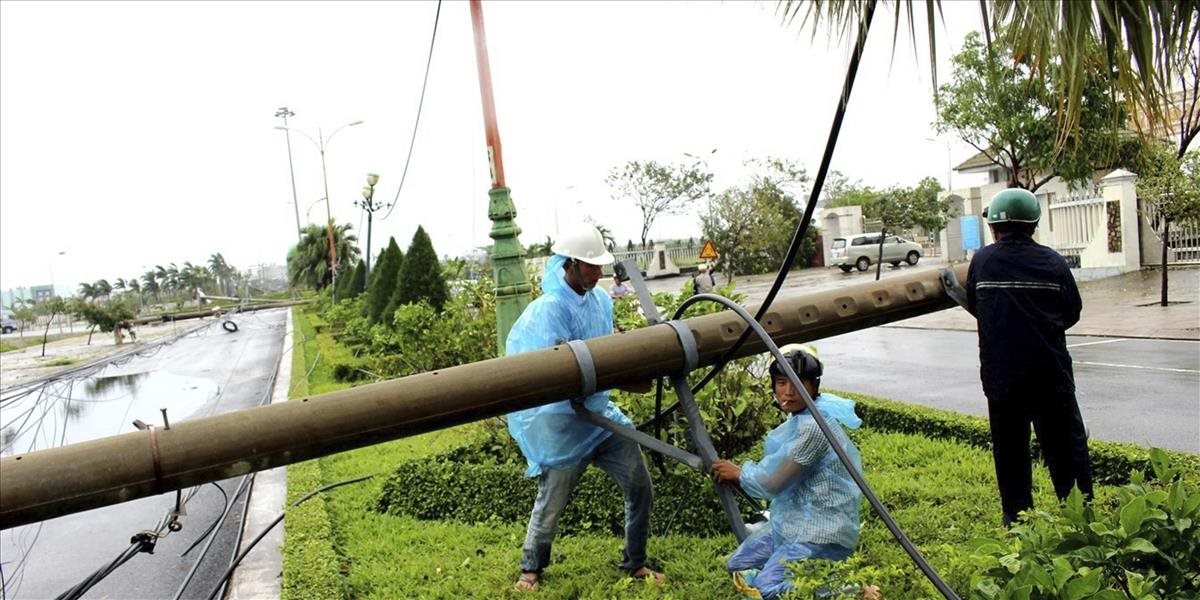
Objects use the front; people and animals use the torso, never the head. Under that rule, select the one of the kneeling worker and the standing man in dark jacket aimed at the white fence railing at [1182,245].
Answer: the standing man in dark jacket

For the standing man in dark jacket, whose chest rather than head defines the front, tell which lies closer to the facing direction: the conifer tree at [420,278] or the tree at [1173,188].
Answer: the tree

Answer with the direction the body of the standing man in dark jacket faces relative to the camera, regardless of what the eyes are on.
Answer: away from the camera

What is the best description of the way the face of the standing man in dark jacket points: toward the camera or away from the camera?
away from the camera

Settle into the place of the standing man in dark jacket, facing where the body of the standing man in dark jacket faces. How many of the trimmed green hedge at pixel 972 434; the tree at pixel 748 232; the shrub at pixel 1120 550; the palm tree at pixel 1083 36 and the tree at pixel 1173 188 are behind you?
2

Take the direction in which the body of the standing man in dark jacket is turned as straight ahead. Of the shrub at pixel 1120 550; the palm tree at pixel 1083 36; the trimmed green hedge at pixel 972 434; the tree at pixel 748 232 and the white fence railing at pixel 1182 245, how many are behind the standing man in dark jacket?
2

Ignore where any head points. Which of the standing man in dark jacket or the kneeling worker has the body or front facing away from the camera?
the standing man in dark jacket

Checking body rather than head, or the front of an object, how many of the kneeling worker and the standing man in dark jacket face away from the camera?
1

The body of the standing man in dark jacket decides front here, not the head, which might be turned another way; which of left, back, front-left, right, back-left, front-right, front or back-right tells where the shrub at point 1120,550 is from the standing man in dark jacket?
back

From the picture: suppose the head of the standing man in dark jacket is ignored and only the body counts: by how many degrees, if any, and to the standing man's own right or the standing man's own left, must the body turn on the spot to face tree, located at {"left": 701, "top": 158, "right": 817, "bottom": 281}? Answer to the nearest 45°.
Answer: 0° — they already face it

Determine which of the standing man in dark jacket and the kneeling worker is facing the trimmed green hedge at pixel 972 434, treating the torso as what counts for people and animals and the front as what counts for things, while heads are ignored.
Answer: the standing man in dark jacket
